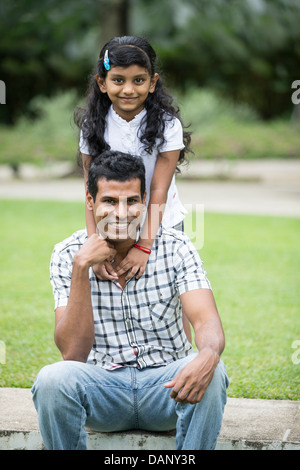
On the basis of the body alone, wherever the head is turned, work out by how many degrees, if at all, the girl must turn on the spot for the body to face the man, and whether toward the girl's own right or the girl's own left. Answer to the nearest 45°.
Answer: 0° — they already face them

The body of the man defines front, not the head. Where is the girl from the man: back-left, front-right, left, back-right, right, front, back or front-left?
back

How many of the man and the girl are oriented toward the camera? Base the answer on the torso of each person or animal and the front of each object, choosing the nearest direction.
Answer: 2

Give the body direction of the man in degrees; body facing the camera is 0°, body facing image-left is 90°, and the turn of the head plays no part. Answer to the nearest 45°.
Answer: approximately 0°
